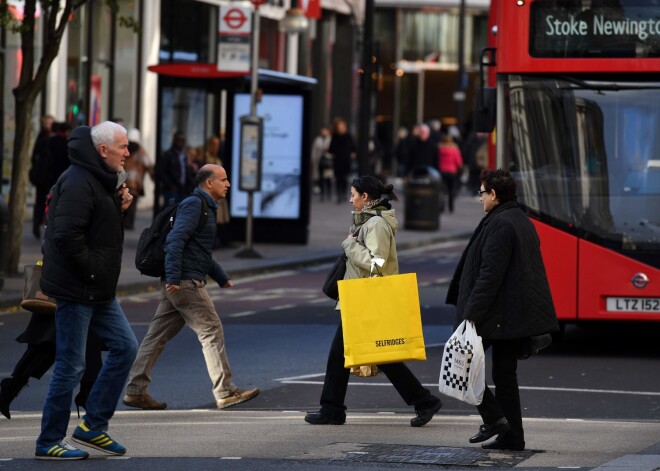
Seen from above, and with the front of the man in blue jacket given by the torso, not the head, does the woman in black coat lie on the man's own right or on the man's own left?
on the man's own right

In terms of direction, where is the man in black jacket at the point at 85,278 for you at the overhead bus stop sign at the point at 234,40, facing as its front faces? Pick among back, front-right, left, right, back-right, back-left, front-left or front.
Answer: front

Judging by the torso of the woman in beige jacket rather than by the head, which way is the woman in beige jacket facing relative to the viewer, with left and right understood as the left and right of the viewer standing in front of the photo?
facing to the left of the viewer

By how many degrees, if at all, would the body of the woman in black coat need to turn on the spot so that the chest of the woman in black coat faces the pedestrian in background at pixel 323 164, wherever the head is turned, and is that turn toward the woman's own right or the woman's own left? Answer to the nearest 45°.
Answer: approximately 90° to the woman's own right

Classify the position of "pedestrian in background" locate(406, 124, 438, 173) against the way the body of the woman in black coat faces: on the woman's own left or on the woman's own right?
on the woman's own right

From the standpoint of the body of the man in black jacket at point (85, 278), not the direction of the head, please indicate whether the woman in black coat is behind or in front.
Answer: in front

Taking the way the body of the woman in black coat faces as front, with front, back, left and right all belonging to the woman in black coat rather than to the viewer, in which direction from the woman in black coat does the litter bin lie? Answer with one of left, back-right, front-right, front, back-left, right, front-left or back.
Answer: right

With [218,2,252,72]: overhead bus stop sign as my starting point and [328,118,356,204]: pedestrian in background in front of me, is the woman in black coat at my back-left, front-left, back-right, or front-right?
back-right

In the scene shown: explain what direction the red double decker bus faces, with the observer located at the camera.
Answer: facing the viewer

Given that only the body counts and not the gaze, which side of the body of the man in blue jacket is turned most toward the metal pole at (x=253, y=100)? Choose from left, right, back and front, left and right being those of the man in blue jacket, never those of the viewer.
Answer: left

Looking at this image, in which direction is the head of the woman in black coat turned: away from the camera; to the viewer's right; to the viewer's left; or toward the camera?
to the viewer's left

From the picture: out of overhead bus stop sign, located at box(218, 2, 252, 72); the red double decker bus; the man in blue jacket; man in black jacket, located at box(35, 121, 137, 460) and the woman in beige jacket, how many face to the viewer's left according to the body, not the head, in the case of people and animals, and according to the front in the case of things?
1

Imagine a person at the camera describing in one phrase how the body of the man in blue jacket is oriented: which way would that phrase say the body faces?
to the viewer's right

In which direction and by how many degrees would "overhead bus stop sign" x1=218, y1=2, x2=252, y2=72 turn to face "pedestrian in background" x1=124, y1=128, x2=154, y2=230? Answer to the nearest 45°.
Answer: approximately 135° to its right
